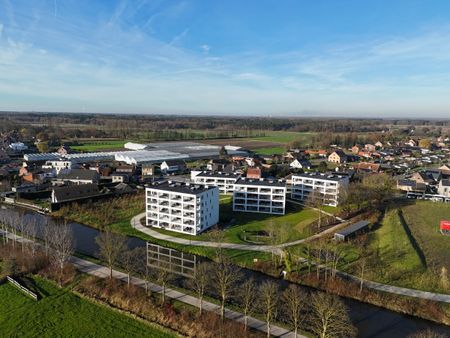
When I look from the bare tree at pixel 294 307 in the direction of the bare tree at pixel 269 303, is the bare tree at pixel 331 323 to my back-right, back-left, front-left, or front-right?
back-left

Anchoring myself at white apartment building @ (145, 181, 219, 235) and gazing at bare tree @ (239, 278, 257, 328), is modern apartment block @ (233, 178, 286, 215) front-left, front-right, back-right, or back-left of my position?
back-left

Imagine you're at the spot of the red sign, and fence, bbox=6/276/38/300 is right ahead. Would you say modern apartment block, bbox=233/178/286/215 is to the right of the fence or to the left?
right

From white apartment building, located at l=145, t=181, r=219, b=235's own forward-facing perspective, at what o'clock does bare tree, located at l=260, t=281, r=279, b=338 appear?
The bare tree is roughly at 10 o'clock from the white apartment building.

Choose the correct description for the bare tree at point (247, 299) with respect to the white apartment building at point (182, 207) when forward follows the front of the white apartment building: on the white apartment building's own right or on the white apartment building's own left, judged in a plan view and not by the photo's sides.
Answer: on the white apartment building's own left

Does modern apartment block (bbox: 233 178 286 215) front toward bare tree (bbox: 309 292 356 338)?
yes

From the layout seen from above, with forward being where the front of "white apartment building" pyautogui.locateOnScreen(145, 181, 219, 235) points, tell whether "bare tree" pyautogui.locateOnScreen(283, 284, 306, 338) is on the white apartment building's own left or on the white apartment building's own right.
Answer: on the white apartment building's own left

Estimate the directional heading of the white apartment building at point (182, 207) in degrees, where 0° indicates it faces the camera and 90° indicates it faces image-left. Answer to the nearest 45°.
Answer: approximately 45°
